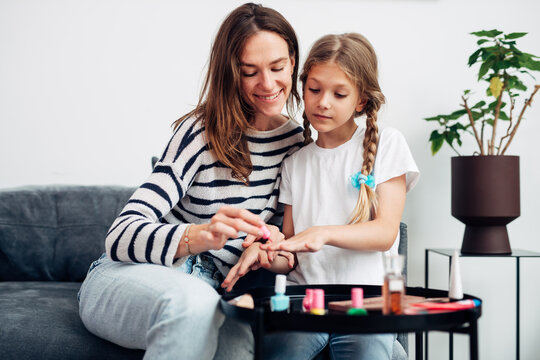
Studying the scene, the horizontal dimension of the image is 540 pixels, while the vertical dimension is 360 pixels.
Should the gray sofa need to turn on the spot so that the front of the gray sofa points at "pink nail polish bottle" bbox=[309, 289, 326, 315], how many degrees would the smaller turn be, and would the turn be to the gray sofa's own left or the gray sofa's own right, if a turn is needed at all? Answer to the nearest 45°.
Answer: approximately 45° to the gray sofa's own left

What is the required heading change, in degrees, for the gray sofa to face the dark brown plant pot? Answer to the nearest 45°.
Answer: approximately 90° to its left

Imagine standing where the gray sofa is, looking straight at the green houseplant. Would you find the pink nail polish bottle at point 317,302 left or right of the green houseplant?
right

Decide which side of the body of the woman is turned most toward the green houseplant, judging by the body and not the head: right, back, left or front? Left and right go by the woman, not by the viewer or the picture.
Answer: left

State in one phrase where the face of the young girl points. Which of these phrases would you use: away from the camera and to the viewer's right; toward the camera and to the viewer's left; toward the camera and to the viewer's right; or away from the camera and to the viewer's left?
toward the camera and to the viewer's left

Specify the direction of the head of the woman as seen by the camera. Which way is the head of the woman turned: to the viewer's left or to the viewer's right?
to the viewer's right

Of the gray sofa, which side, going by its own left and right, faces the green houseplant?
left
